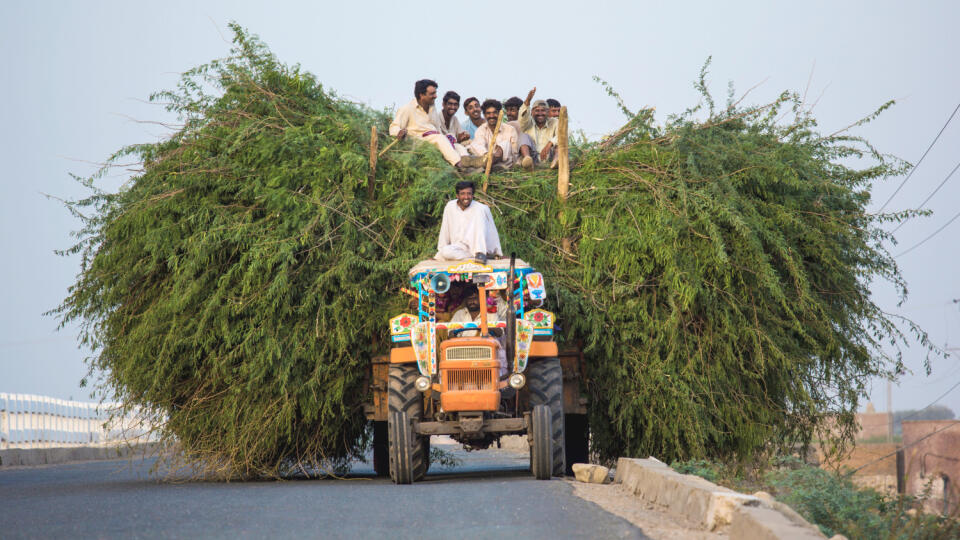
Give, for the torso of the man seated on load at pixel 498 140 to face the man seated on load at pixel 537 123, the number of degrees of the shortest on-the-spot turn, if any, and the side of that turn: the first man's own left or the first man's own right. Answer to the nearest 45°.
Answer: approximately 135° to the first man's own left

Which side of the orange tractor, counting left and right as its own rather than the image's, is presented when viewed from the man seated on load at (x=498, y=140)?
back

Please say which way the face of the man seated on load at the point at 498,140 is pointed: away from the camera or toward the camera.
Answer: toward the camera

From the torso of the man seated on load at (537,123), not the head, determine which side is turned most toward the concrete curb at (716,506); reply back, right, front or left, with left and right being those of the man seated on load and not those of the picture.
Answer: front

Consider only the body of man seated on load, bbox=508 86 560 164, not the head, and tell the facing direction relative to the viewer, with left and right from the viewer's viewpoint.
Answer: facing the viewer

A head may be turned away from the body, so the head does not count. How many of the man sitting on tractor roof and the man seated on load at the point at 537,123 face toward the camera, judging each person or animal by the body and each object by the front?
2

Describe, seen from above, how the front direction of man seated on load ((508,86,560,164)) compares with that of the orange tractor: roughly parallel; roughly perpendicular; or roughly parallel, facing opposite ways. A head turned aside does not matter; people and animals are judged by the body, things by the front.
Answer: roughly parallel

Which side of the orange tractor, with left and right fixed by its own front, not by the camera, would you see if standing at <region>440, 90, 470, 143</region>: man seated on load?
back

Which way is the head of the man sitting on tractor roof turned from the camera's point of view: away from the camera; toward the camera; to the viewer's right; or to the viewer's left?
toward the camera

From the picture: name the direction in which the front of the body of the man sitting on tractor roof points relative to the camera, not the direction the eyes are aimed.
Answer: toward the camera

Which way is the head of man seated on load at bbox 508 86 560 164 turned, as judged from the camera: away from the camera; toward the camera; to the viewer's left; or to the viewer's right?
toward the camera

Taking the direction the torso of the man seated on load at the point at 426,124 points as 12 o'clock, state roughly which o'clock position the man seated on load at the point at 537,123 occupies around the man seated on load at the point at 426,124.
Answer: the man seated on load at the point at 537,123 is roughly at 9 o'clock from the man seated on load at the point at 426,124.

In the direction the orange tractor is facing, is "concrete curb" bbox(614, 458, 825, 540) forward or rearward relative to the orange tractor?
forward

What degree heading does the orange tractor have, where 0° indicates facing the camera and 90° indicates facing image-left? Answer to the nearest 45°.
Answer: approximately 0°

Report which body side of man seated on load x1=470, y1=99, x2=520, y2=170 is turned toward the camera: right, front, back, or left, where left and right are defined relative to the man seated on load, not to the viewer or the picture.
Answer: front
